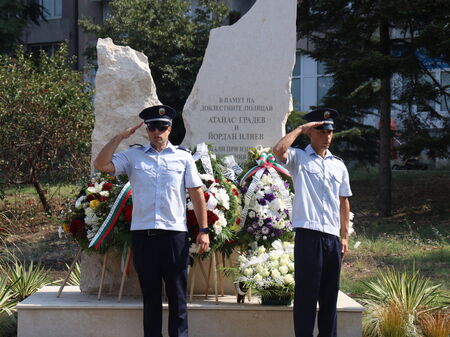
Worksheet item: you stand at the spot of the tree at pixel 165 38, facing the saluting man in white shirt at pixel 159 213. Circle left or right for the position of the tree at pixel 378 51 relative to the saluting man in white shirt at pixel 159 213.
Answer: left

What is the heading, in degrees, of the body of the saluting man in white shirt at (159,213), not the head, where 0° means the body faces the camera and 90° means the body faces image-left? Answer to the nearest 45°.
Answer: approximately 0°

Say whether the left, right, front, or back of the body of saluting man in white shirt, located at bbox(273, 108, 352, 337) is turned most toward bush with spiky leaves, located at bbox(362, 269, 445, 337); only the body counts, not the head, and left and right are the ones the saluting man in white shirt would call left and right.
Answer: left

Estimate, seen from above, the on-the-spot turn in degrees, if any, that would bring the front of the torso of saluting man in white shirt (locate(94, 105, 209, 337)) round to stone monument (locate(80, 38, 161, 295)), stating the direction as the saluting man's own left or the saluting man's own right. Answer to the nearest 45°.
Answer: approximately 180°

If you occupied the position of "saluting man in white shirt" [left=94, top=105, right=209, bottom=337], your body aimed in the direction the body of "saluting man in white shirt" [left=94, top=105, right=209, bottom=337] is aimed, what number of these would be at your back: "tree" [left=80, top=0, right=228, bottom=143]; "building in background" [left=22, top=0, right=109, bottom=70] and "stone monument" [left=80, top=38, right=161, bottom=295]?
3

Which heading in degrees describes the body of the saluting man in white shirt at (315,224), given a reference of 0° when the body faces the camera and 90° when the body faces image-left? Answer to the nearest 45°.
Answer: approximately 315°

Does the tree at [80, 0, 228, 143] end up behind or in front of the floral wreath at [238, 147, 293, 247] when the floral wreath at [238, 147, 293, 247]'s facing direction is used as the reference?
behind

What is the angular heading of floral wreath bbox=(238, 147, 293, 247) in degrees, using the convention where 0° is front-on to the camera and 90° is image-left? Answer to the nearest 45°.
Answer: approximately 0°

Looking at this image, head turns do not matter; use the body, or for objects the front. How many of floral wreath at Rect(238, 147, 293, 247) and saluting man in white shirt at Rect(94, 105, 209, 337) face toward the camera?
2
